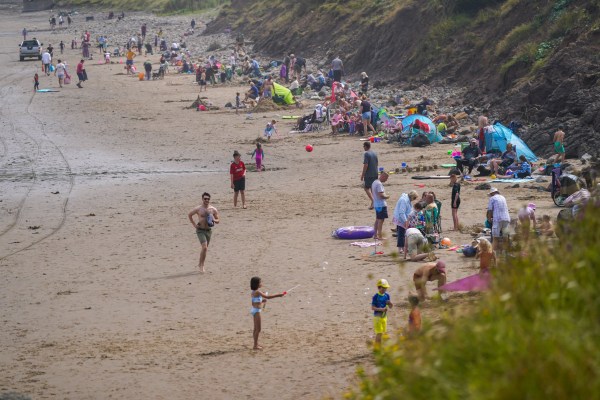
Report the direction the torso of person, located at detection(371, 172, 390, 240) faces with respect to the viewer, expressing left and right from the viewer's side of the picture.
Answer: facing to the right of the viewer

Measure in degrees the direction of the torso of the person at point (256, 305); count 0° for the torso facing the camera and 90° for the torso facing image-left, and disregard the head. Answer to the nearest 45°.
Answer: approximately 270°

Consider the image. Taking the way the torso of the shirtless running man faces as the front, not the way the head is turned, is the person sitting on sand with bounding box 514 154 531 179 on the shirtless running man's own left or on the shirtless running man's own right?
on the shirtless running man's own left

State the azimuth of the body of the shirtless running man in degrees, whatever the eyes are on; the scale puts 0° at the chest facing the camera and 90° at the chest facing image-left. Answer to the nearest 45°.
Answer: approximately 0°

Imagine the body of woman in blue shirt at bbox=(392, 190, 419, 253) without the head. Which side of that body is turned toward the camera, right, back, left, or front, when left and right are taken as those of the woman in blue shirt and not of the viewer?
right
